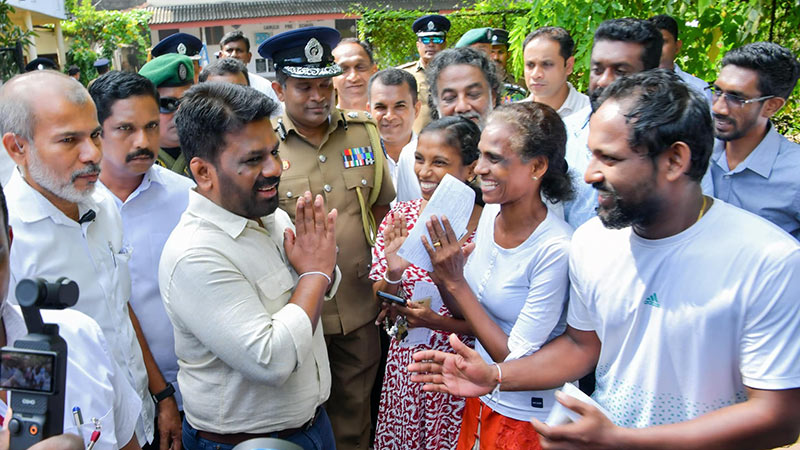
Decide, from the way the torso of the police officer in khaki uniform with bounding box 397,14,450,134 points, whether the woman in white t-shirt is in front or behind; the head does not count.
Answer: in front

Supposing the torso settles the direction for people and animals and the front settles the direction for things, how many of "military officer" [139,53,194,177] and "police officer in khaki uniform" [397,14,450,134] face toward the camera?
2

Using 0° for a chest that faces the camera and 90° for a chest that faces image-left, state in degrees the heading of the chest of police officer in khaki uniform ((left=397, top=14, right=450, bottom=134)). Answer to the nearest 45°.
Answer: approximately 0°

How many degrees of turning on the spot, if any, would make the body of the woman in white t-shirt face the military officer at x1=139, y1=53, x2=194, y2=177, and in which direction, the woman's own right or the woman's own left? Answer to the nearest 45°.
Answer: approximately 90° to the woman's own right

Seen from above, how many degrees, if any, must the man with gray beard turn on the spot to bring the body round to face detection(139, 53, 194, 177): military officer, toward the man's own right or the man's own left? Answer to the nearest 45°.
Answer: approximately 90° to the man's own left

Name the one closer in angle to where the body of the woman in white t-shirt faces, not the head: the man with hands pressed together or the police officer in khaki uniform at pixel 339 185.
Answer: the man with hands pressed together

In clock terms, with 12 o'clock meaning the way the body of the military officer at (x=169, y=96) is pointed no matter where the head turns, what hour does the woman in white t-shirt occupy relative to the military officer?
The woman in white t-shirt is roughly at 11 o'clock from the military officer.

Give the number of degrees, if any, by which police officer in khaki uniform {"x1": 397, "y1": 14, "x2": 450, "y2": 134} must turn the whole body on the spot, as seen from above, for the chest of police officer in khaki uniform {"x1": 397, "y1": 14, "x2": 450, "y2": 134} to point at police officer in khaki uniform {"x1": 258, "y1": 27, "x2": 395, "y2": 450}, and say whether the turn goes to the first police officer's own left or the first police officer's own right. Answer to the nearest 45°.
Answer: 0° — they already face them

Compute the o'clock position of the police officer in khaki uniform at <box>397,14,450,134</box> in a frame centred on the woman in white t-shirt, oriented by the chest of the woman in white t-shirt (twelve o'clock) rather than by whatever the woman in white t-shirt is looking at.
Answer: The police officer in khaki uniform is roughly at 4 o'clock from the woman in white t-shirt.

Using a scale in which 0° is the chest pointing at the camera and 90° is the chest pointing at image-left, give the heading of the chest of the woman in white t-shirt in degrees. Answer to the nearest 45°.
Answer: approximately 45°

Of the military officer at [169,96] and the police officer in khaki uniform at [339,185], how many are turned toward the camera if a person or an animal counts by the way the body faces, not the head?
2

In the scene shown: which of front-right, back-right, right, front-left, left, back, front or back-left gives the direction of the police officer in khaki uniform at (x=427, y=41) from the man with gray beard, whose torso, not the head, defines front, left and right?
left

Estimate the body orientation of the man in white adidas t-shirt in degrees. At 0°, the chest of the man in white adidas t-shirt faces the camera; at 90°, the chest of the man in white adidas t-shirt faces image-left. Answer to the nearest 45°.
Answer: approximately 45°

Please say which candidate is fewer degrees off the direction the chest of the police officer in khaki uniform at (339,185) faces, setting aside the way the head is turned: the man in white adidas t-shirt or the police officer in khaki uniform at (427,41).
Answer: the man in white adidas t-shirt

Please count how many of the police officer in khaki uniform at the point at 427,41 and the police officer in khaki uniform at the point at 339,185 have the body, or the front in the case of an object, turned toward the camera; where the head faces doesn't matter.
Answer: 2

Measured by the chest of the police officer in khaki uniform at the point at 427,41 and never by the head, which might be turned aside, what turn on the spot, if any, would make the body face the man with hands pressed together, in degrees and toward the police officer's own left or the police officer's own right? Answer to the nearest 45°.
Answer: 0° — they already face them

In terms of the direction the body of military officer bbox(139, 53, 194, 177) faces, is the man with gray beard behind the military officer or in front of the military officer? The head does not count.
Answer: in front
